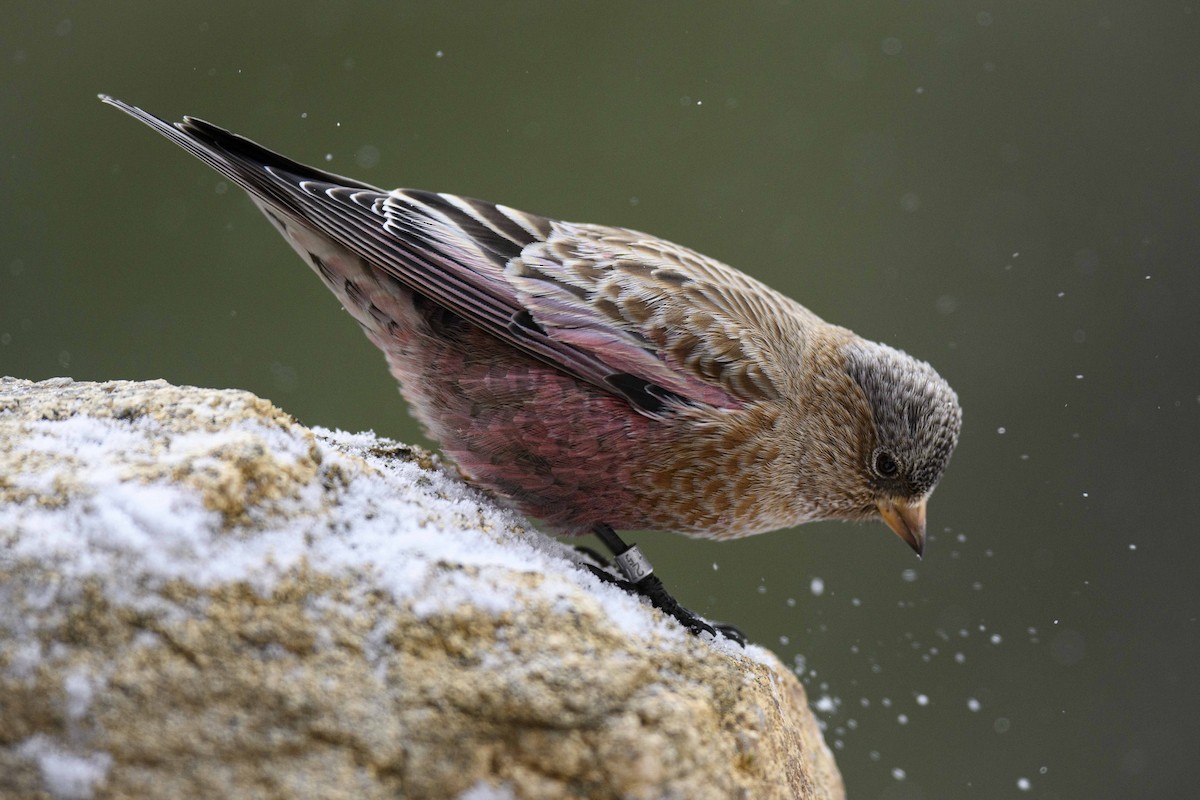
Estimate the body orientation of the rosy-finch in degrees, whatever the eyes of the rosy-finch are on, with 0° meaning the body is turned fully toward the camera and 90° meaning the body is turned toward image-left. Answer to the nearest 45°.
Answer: approximately 270°
